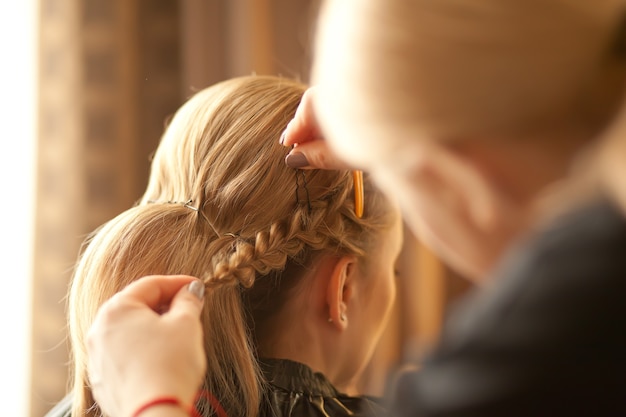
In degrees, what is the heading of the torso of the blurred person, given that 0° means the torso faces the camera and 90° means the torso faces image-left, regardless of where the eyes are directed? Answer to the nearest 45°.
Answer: approximately 135°

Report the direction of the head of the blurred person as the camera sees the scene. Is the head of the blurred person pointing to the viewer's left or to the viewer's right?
to the viewer's left
